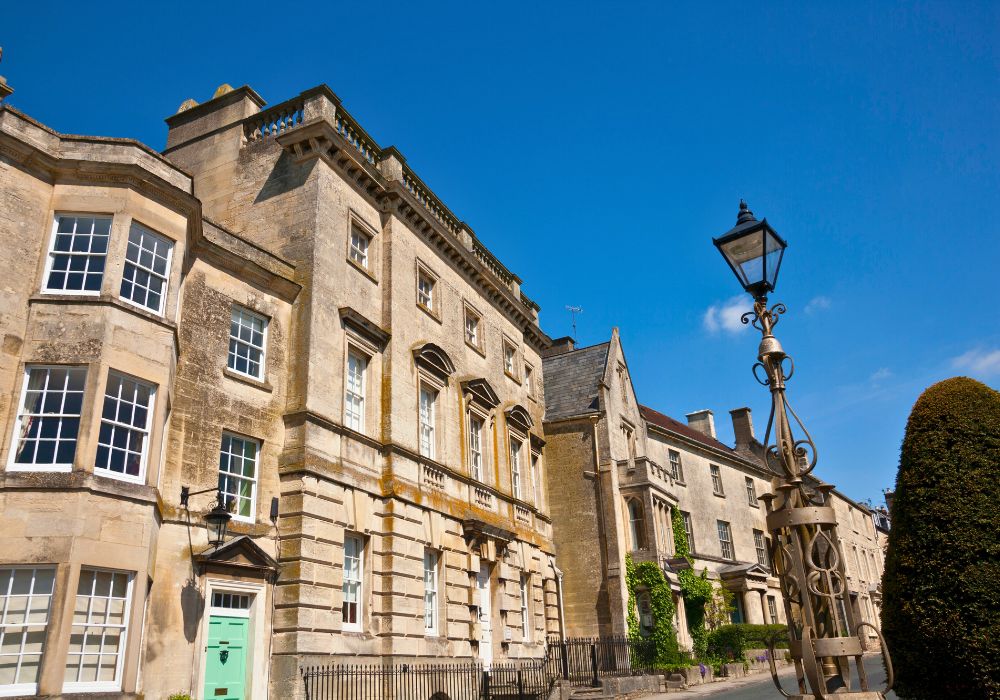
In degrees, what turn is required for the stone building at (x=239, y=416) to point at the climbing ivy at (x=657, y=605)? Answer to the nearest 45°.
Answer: approximately 90° to its left

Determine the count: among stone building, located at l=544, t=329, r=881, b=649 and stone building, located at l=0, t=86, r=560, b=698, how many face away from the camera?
0

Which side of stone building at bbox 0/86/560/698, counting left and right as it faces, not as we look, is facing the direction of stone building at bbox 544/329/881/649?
left

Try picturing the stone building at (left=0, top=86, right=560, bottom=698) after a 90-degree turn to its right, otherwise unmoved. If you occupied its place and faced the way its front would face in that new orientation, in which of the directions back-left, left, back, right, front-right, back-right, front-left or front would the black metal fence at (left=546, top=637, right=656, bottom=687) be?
back

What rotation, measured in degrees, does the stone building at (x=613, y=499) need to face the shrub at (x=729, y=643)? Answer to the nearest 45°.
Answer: approximately 90° to its left

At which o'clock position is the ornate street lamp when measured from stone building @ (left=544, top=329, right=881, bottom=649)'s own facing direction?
The ornate street lamp is roughly at 1 o'clock from the stone building.

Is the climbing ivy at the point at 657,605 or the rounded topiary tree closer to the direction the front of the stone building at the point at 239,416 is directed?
the rounded topiary tree

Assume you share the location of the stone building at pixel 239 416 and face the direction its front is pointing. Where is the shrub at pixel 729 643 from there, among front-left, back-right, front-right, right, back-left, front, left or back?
left

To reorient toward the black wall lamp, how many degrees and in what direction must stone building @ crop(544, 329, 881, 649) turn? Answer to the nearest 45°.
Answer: approximately 45° to its right

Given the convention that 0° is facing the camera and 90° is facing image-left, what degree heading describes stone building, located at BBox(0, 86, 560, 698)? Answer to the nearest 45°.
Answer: approximately 315°

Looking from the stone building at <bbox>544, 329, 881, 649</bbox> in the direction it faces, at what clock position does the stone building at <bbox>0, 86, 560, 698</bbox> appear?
the stone building at <bbox>0, 86, 560, 698</bbox> is roughly at 2 o'clock from the stone building at <bbox>544, 329, 881, 649</bbox>.

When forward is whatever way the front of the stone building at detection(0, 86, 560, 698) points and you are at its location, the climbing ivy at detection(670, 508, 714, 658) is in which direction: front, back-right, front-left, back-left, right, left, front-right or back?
left

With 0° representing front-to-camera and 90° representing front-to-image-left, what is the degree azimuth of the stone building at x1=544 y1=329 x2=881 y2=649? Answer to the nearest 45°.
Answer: approximately 315°
